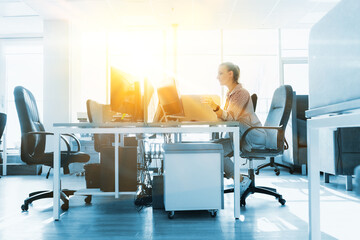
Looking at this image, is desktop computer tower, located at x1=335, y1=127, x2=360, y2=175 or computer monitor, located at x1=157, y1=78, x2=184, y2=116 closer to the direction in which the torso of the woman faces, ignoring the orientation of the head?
the computer monitor

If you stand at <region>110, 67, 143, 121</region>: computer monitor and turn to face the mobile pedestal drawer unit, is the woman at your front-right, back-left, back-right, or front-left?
front-left

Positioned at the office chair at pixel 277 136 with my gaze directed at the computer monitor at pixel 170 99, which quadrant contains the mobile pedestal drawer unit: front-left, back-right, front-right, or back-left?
front-left

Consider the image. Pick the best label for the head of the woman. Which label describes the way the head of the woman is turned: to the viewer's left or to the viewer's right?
to the viewer's left

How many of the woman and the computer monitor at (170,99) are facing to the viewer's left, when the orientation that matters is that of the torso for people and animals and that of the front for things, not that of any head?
1

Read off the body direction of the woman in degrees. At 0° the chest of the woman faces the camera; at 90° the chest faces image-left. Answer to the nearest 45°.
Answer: approximately 90°

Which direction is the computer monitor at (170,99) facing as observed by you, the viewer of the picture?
facing away from the viewer and to the right of the viewer

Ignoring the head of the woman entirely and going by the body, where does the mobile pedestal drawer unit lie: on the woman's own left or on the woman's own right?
on the woman's own left

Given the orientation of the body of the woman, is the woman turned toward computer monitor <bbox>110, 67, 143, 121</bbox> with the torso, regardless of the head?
yes

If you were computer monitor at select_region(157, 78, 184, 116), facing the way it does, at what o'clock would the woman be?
The woman is roughly at 1 o'clock from the computer monitor.

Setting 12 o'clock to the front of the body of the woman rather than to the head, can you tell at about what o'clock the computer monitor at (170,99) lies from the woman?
The computer monitor is roughly at 11 o'clock from the woman.
